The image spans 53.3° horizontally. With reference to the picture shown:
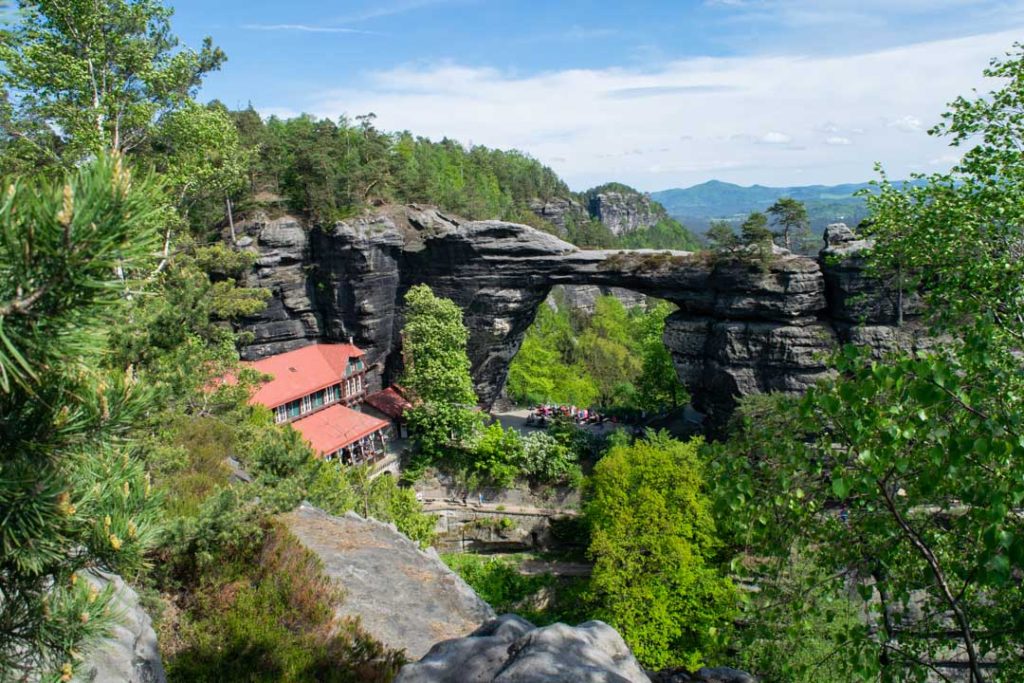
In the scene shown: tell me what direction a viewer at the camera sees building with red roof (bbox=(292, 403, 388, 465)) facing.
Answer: facing the viewer and to the right of the viewer

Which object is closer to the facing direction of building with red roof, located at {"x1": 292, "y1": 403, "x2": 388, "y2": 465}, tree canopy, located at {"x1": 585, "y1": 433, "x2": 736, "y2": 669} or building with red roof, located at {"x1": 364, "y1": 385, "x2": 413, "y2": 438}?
the tree canopy

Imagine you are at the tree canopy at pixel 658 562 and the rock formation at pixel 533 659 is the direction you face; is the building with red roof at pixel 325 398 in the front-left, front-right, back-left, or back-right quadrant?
back-right

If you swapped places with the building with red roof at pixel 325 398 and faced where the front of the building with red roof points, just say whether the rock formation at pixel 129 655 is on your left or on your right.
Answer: on your right

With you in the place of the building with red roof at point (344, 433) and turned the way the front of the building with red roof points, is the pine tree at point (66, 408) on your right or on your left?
on your right

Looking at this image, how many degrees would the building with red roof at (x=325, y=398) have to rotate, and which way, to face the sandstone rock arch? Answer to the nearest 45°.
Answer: approximately 45° to its left

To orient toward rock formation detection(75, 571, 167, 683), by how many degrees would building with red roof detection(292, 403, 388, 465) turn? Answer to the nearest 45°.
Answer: approximately 45° to its right
